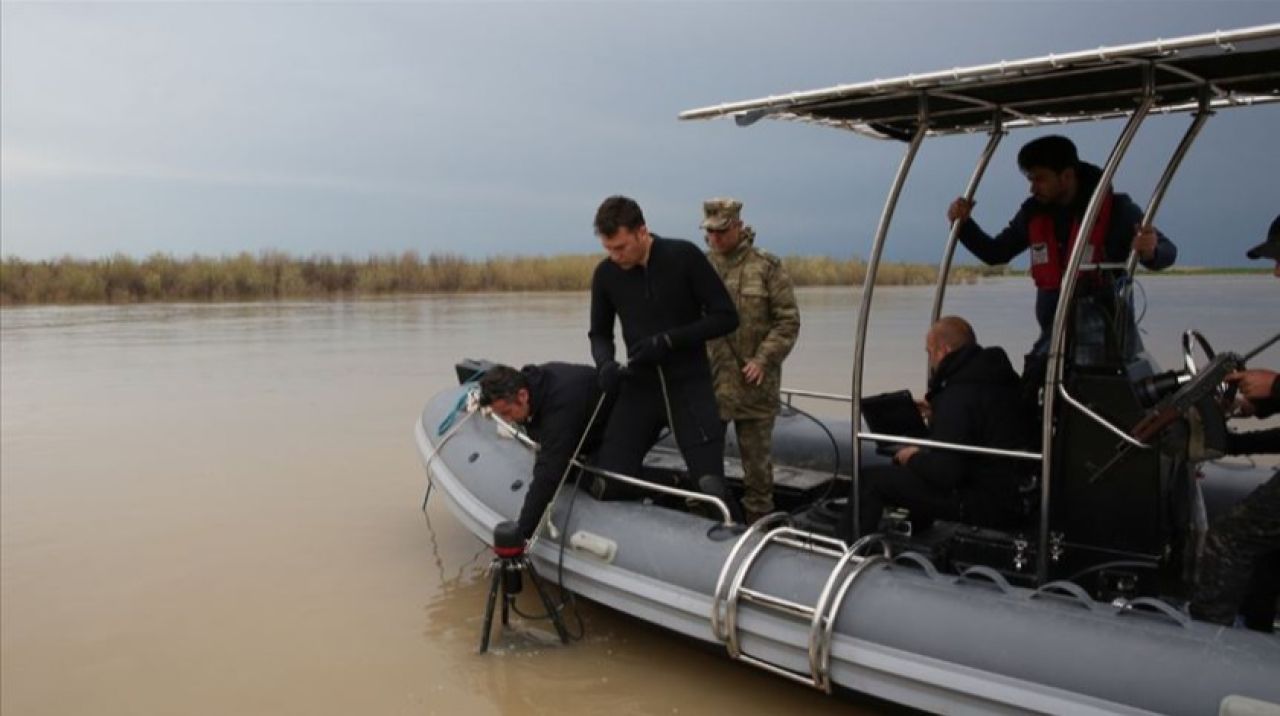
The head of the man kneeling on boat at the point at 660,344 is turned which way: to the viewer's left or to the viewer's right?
to the viewer's left

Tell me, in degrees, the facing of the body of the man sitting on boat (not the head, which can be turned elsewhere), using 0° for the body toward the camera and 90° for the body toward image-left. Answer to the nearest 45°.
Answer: approximately 90°

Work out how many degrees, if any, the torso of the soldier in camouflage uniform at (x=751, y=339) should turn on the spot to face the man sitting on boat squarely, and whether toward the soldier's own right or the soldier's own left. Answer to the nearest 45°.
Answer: approximately 90° to the soldier's own left

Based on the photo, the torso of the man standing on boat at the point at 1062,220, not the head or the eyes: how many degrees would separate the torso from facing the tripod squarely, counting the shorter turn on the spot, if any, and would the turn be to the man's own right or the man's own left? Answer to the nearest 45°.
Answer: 0° — they already face it

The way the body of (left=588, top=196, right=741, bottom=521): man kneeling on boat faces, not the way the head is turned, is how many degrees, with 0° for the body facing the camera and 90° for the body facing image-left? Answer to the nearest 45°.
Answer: approximately 45°

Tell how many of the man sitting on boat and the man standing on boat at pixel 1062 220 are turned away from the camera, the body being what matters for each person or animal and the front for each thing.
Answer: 0

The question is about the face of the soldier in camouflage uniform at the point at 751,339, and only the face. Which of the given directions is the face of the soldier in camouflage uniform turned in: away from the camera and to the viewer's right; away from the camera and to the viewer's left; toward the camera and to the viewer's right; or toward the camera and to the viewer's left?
toward the camera and to the viewer's left

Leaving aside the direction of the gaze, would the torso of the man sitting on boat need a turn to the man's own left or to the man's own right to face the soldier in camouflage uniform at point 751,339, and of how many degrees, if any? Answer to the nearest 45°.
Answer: approximately 45° to the man's own right

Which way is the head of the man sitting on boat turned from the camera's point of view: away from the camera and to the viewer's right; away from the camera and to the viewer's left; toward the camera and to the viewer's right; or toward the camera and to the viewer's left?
away from the camera and to the viewer's left

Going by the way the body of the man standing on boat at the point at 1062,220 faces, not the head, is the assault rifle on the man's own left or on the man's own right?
on the man's own left

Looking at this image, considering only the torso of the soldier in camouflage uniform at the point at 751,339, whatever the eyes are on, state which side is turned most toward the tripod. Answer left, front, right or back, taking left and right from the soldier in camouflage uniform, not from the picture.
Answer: front

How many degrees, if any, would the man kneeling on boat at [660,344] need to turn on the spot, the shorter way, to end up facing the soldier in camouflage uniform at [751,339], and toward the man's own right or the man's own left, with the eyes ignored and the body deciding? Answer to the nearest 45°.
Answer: approximately 180°
